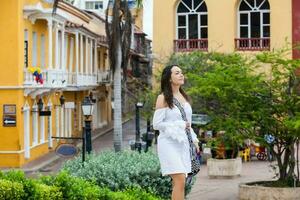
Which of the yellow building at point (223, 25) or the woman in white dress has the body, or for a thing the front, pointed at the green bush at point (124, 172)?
the yellow building

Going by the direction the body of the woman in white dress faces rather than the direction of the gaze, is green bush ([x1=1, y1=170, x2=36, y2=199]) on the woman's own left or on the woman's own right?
on the woman's own right

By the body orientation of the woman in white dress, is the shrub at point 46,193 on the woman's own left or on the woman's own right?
on the woman's own right

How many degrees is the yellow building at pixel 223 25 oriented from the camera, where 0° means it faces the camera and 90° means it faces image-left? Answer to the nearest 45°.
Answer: approximately 0°

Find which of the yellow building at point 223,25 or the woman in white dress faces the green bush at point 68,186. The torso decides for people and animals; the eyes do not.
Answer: the yellow building

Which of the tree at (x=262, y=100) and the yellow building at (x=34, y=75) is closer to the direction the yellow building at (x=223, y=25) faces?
the tree

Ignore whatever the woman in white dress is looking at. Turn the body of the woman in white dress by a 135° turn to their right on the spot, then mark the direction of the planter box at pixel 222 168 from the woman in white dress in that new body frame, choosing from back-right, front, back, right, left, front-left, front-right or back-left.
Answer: right

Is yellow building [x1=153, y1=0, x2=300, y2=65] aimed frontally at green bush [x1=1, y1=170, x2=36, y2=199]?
yes

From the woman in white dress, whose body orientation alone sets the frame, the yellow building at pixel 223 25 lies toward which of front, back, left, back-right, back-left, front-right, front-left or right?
back-left

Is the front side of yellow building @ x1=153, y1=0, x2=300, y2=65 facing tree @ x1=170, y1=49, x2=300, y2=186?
yes

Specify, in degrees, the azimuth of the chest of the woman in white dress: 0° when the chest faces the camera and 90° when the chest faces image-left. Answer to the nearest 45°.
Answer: approximately 315°
